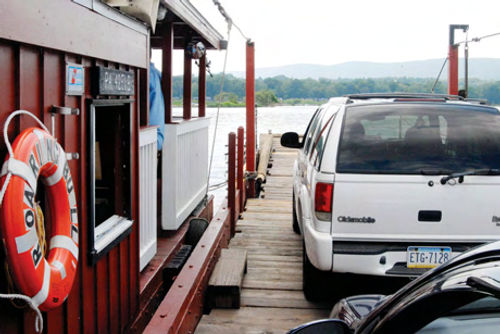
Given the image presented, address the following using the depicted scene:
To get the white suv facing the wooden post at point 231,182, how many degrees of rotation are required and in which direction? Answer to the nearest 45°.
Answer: approximately 45° to its left

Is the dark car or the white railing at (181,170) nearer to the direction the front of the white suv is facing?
the white railing

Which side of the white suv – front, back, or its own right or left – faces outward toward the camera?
back

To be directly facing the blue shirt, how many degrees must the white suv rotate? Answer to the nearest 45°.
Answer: approximately 45° to its left

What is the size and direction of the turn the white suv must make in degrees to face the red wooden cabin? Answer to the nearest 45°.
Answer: approximately 135° to its left

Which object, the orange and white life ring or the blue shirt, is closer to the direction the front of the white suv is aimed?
the blue shirt
